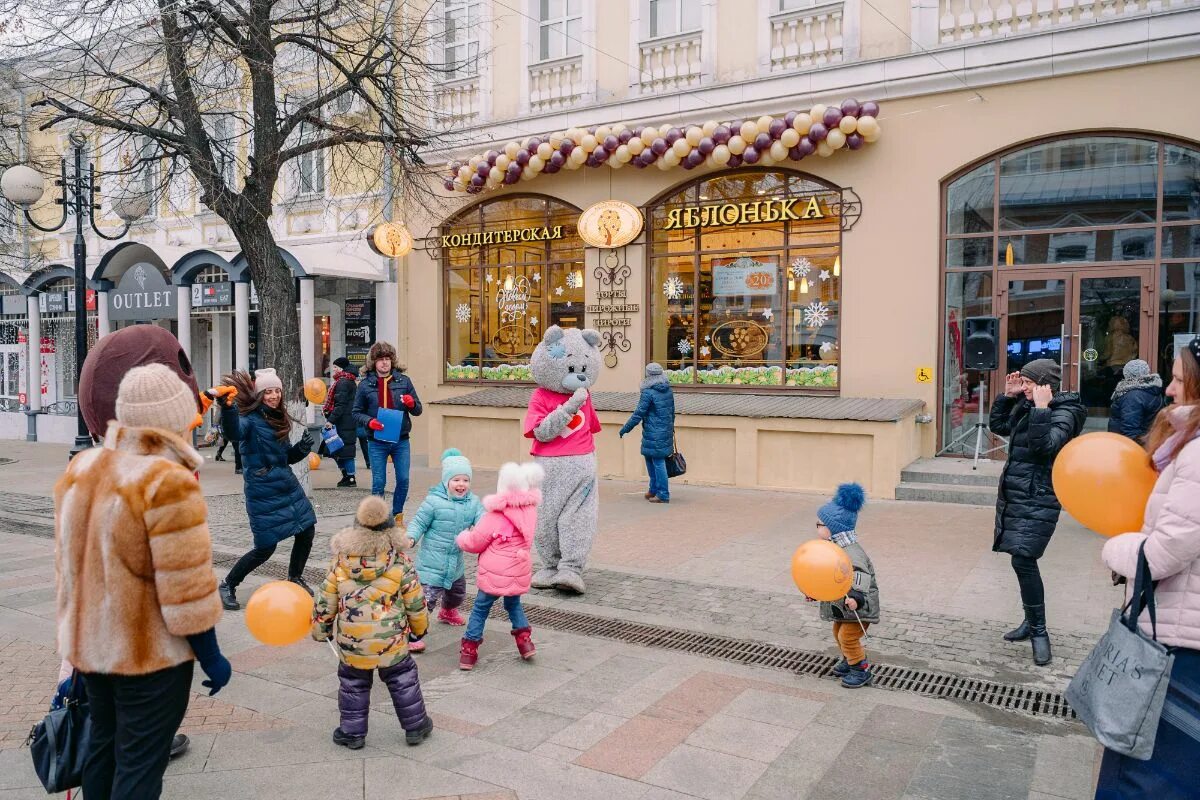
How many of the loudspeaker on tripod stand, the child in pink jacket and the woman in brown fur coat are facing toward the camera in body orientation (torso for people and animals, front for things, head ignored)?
1

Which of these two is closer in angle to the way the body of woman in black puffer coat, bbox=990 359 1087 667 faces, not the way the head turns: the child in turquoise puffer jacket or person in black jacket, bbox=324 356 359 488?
the child in turquoise puffer jacket

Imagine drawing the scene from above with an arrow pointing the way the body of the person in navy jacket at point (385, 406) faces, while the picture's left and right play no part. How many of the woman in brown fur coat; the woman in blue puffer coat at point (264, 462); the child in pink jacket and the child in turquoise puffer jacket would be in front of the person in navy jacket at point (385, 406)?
4

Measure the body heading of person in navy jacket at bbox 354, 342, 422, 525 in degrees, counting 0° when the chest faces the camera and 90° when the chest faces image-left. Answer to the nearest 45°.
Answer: approximately 0°

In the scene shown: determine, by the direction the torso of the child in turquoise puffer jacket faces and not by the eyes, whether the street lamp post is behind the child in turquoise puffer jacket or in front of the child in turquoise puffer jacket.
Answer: behind

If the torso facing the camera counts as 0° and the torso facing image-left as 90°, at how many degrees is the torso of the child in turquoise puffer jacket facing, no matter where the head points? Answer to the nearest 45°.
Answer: approximately 315°

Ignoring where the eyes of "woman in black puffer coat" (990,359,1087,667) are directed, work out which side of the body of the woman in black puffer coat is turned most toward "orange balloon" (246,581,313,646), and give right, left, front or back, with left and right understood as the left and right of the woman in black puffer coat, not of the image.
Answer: front

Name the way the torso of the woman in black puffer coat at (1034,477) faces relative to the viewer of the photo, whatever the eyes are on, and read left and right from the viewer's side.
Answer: facing the viewer and to the left of the viewer

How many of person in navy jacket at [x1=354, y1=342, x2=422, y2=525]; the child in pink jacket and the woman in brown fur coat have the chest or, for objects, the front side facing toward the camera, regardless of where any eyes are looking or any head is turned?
1

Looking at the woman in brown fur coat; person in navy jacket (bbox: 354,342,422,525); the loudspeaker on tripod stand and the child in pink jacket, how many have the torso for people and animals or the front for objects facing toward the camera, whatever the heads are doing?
2

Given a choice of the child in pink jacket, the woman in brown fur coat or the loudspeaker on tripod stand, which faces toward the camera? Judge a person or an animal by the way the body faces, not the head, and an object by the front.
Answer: the loudspeaker on tripod stand

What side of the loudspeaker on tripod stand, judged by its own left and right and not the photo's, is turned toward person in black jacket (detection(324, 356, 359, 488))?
right

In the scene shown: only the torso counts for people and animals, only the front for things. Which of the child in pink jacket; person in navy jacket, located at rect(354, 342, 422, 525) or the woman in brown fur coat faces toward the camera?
the person in navy jacket
